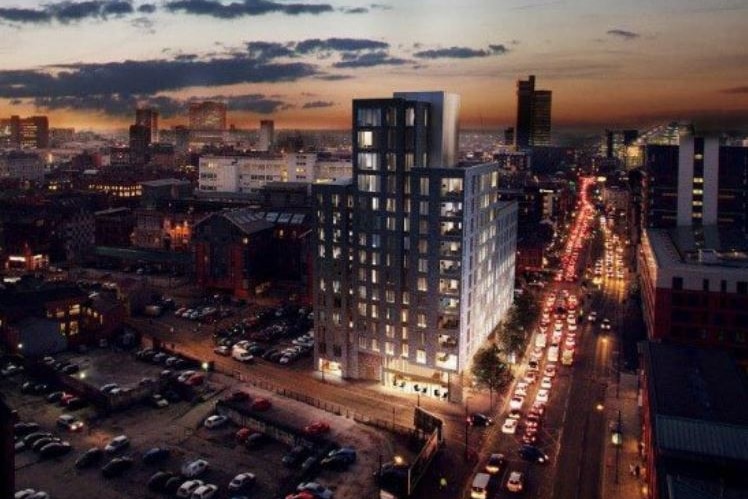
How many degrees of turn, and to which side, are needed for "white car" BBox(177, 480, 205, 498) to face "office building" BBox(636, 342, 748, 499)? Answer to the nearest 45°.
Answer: approximately 90° to its right

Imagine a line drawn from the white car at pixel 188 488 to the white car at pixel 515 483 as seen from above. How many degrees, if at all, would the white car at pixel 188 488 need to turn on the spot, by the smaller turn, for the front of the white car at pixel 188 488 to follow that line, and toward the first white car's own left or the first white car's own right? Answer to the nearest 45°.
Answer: approximately 45° to the first white car's own right

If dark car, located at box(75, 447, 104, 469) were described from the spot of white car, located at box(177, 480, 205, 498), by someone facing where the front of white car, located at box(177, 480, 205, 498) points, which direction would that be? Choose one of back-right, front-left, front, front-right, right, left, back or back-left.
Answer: left

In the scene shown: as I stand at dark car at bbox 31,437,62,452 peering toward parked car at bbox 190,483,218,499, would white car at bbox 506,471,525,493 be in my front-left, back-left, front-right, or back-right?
front-left

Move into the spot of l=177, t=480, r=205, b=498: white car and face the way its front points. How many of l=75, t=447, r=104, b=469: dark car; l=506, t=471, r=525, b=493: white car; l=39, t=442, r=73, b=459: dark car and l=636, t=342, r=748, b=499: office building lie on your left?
2

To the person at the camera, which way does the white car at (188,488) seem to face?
facing away from the viewer and to the right of the viewer

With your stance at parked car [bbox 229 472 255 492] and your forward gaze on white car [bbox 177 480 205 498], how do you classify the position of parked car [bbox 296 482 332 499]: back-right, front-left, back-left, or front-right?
back-left

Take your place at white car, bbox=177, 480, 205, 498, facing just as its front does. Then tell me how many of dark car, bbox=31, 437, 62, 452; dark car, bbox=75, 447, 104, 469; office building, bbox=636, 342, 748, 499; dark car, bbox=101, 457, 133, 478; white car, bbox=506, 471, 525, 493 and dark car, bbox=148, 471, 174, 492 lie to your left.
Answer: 4

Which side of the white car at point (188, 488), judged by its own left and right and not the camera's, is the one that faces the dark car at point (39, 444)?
left

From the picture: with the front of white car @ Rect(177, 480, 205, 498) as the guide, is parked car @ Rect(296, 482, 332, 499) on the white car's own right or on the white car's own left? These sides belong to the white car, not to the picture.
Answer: on the white car's own right
